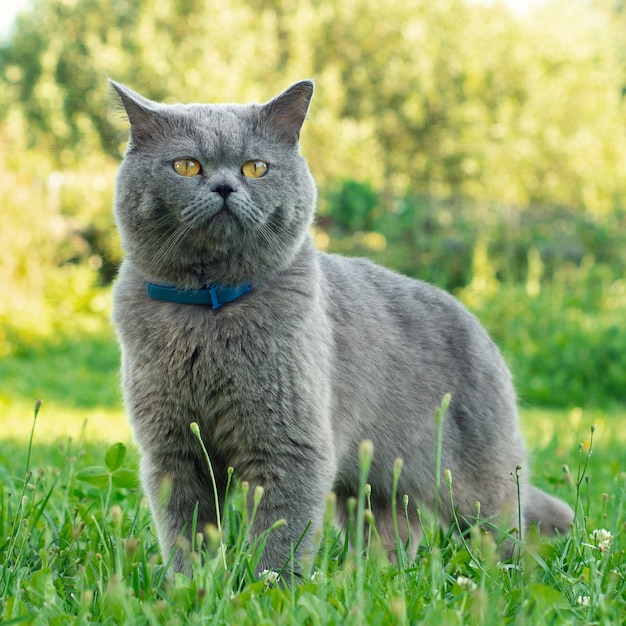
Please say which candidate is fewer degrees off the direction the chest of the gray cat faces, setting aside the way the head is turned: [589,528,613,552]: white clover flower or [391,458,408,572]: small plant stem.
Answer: the small plant stem

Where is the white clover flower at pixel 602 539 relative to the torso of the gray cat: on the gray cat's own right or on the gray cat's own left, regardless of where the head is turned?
on the gray cat's own left

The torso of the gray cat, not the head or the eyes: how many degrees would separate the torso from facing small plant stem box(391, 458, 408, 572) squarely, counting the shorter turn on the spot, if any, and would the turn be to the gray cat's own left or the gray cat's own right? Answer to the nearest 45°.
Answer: approximately 90° to the gray cat's own left

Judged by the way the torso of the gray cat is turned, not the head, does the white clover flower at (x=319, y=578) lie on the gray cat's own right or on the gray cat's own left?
on the gray cat's own left

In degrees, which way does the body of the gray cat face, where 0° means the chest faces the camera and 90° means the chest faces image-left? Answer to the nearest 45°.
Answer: approximately 45°
